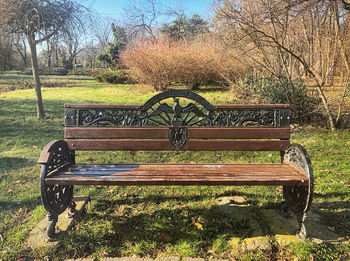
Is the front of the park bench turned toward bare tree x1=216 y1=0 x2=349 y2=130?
no

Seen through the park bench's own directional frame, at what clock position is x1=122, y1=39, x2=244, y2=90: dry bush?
The dry bush is roughly at 6 o'clock from the park bench.

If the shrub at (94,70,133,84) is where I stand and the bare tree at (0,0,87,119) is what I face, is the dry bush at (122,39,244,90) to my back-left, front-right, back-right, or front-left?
front-left

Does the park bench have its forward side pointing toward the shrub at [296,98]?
no

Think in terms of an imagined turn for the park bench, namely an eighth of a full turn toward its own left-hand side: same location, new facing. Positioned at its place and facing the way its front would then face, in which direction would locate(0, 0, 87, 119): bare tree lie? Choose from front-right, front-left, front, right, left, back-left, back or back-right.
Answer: back

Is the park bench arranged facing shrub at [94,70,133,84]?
no

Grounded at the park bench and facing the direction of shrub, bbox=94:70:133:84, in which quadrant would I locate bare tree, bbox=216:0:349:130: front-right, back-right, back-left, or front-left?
front-right

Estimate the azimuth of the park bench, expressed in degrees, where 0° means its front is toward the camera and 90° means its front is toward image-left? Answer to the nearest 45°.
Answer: approximately 0°

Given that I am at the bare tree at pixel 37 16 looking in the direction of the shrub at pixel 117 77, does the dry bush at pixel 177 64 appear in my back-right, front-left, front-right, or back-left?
front-right
